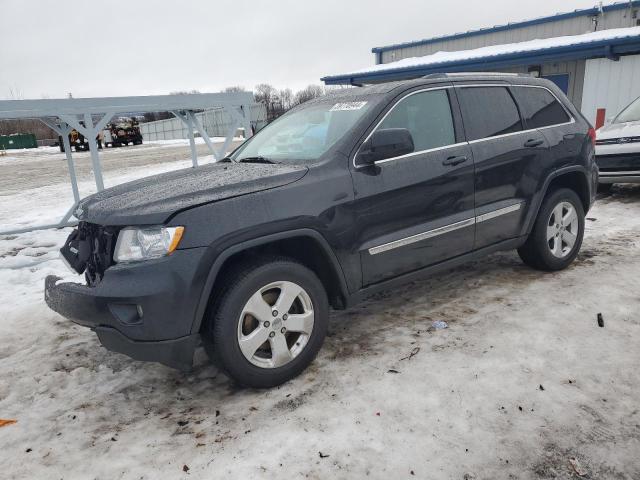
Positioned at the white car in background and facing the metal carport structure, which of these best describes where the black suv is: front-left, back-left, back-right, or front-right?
front-left

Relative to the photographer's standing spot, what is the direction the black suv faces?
facing the viewer and to the left of the viewer

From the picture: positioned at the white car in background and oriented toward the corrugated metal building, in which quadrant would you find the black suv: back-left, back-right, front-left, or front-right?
back-left

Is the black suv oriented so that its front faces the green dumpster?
no

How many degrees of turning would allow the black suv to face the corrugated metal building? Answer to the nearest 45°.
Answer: approximately 180°

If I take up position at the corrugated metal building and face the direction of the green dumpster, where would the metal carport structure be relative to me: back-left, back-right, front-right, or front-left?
front-left

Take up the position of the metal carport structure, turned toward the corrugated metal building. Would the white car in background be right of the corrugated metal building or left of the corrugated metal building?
right

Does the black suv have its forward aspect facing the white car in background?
no

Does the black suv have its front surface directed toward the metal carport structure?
no
